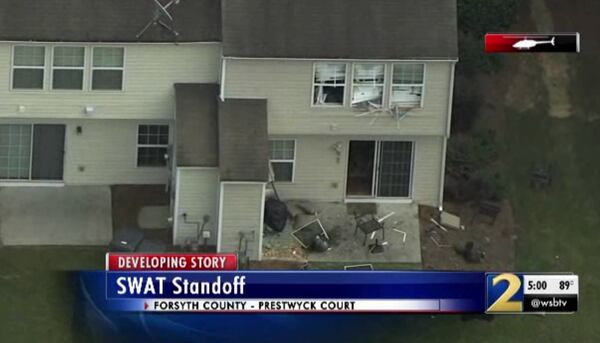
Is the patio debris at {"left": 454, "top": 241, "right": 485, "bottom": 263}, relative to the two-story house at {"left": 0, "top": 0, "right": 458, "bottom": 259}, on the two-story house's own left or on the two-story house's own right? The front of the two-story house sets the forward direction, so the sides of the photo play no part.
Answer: on the two-story house's own right

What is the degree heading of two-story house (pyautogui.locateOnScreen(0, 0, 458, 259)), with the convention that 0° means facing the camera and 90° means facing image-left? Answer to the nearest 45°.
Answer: approximately 180°

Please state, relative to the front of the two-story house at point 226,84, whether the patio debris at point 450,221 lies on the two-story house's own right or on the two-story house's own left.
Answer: on the two-story house's own right

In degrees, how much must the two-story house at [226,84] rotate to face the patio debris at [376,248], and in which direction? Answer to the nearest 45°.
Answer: approximately 90° to its right

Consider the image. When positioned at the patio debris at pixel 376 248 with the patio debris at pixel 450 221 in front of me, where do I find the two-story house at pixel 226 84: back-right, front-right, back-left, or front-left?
back-left

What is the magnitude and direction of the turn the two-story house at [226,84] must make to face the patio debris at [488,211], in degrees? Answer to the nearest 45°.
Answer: approximately 90° to its right

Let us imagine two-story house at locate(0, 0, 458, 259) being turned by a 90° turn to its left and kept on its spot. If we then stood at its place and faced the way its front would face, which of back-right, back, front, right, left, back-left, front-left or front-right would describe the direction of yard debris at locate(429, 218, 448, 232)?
back

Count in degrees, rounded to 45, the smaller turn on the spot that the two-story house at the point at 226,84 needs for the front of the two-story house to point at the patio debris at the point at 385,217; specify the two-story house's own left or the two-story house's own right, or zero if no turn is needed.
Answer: approximately 90° to the two-story house's own right
